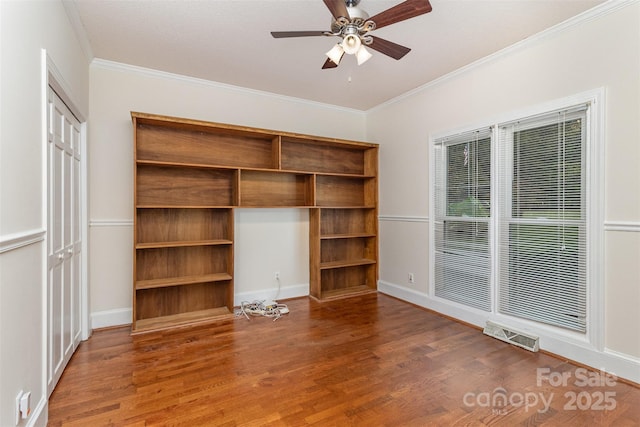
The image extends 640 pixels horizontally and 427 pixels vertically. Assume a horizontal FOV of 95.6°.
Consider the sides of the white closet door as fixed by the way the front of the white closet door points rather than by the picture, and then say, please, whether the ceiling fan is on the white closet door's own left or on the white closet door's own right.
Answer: on the white closet door's own right

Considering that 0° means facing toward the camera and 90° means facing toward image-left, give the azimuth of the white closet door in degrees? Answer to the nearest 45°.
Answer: approximately 270°

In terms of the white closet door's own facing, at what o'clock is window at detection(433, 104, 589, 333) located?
The window is roughly at 1 o'clock from the white closet door.

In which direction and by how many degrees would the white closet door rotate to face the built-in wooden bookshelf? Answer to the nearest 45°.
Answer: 0° — it already faces it

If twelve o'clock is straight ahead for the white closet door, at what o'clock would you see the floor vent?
The floor vent is roughly at 1 o'clock from the white closet door.
